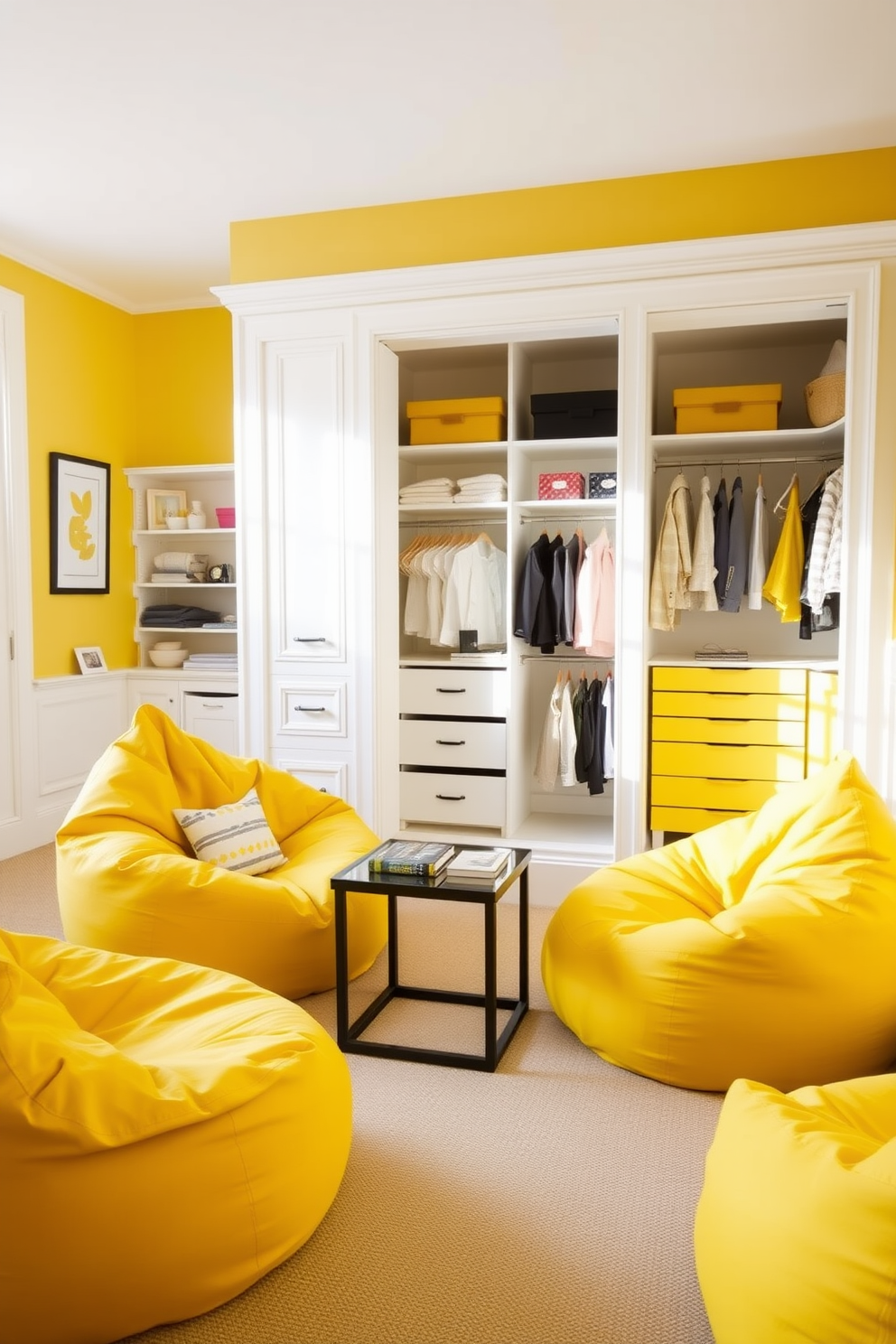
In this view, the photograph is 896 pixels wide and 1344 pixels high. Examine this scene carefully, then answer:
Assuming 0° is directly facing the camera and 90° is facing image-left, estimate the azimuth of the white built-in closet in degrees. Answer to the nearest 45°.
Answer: approximately 0°

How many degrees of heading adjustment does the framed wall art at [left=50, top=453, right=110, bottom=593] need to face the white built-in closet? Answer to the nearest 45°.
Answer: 0° — it already faces it

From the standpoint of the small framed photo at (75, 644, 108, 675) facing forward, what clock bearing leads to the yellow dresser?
The yellow dresser is roughly at 12 o'clock from the small framed photo.

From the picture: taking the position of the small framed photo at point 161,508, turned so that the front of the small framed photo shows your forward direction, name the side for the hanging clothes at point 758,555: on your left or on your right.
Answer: on your left

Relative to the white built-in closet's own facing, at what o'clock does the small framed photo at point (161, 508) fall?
The small framed photo is roughly at 4 o'clock from the white built-in closet.
